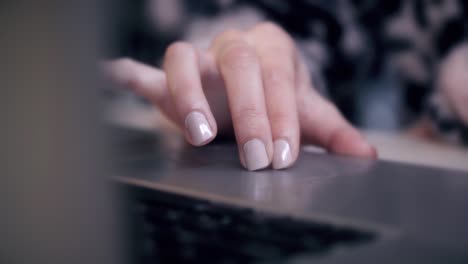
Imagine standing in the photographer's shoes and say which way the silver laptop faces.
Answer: facing away from the viewer and to the right of the viewer
